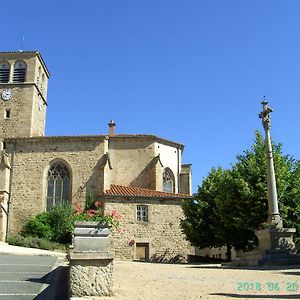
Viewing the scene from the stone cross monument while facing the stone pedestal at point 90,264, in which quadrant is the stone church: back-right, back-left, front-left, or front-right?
back-right

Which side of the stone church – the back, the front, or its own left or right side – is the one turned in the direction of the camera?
left

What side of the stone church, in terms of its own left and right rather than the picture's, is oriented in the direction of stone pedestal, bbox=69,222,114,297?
left

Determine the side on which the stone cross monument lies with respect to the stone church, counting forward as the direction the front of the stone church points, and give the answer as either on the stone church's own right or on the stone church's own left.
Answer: on the stone church's own left

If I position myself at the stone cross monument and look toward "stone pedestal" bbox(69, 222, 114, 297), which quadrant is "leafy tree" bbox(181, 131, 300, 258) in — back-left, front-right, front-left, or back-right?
back-right
